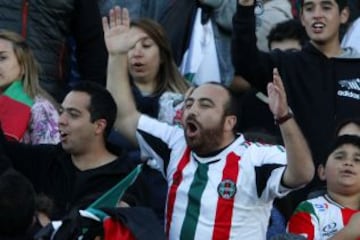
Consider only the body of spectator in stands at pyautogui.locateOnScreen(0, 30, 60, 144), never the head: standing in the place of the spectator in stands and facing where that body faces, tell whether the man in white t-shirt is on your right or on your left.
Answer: on your left

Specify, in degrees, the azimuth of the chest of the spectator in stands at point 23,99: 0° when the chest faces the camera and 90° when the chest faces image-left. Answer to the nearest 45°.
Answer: approximately 45°

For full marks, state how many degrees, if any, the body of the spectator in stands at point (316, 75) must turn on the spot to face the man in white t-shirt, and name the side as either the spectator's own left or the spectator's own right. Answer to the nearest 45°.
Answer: approximately 45° to the spectator's own right

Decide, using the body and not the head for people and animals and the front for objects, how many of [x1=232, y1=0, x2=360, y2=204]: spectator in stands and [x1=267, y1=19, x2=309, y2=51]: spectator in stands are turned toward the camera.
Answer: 2

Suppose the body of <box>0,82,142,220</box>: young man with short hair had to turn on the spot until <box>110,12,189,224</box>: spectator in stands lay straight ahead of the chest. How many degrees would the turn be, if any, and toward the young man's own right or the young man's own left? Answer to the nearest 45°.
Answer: approximately 180°
